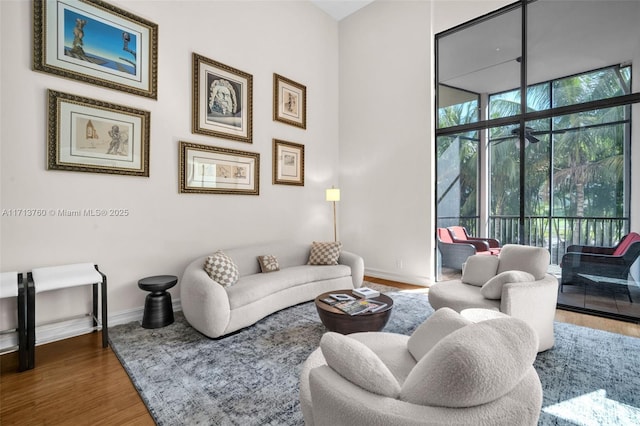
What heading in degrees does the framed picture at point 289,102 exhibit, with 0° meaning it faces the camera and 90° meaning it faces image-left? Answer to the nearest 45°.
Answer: approximately 315°

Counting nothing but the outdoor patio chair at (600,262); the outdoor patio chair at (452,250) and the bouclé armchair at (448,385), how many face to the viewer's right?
1

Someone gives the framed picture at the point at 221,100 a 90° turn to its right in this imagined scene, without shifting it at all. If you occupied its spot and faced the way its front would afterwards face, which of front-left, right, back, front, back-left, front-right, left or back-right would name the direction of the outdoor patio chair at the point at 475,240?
back-left

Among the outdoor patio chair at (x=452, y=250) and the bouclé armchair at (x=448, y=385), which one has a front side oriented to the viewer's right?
the outdoor patio chair

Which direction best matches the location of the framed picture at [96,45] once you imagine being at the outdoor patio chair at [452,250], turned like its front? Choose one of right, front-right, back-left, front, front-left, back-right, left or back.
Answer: back-right

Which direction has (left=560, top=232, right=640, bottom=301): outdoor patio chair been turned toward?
to the viewer's left

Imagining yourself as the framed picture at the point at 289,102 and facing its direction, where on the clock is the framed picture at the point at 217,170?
the framed picture at the point at 217,170 is roughly at 3 o'clock from the framed picture at the point at 289,102.

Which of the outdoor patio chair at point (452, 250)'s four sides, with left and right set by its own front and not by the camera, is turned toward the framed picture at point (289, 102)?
back

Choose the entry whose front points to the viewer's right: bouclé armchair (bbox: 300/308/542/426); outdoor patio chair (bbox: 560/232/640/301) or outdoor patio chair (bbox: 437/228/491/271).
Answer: outdoor patio chair (bbox: 437/228/491/271)

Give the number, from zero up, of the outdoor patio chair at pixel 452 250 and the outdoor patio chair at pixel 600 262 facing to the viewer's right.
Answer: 1

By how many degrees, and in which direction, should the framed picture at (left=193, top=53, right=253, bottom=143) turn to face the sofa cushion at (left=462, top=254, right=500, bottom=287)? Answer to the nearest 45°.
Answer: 0° — it already faces it

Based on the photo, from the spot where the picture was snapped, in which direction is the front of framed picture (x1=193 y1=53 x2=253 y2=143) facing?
facing the viewer and to the right of the viewer

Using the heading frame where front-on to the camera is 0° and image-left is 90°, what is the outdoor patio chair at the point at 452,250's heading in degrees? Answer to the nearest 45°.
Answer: approximately 270°
